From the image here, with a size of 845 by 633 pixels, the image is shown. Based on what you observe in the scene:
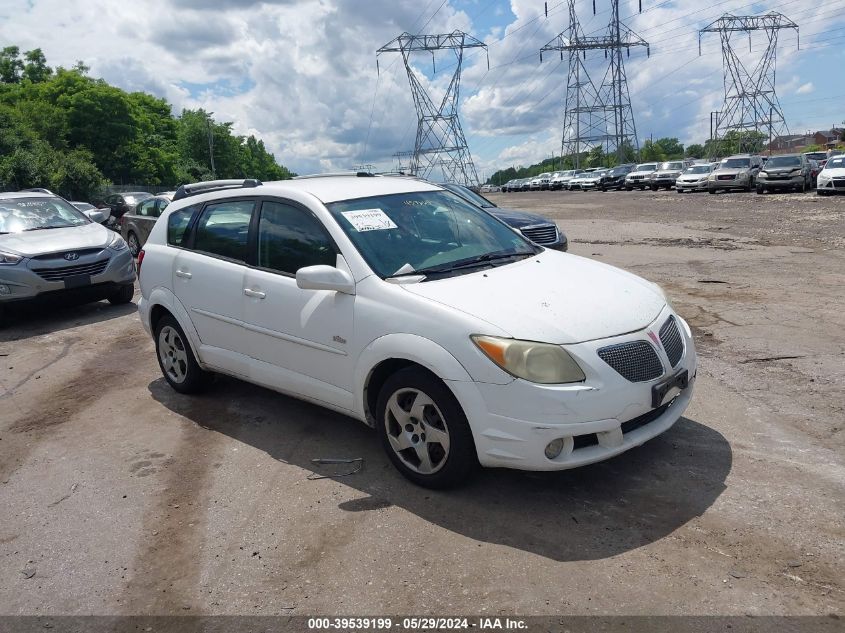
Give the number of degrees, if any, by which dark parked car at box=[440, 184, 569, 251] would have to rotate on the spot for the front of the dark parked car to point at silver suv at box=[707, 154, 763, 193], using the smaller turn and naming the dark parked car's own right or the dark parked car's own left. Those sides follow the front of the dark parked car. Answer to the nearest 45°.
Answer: approximately 90° to the dark parked car's own left

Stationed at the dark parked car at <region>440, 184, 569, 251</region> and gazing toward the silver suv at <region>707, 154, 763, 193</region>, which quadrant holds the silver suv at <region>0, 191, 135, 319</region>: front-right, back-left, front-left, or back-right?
back-left

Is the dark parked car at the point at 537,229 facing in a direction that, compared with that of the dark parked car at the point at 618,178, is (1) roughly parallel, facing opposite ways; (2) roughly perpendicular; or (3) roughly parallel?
roughly perpendicular

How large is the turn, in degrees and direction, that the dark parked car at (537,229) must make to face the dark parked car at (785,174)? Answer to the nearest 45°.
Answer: approximately 90° to its left

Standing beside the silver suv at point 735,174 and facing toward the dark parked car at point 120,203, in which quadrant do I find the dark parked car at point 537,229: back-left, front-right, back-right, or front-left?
front-left

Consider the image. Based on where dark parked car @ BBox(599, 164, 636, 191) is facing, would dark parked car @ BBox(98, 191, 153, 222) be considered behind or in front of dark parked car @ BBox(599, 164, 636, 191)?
in front

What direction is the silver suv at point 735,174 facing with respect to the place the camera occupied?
facing the viewer and to the left of the viewer

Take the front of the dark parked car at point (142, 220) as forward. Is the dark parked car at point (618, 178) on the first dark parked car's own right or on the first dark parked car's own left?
on the first dark parked car's own left

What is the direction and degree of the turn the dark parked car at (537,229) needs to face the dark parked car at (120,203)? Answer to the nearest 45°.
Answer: approximately 180°

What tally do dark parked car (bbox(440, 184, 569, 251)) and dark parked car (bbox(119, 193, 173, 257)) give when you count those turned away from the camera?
0

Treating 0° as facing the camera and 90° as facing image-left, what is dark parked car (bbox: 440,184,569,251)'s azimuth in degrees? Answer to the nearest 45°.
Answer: approximately 315°

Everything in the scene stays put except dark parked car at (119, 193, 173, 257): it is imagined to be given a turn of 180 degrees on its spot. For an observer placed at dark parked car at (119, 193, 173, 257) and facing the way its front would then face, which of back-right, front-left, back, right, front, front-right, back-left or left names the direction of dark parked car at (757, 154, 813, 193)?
back-right
